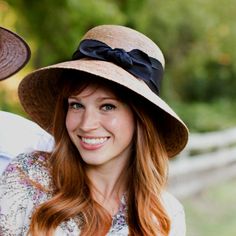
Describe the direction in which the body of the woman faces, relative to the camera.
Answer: toward the camera
